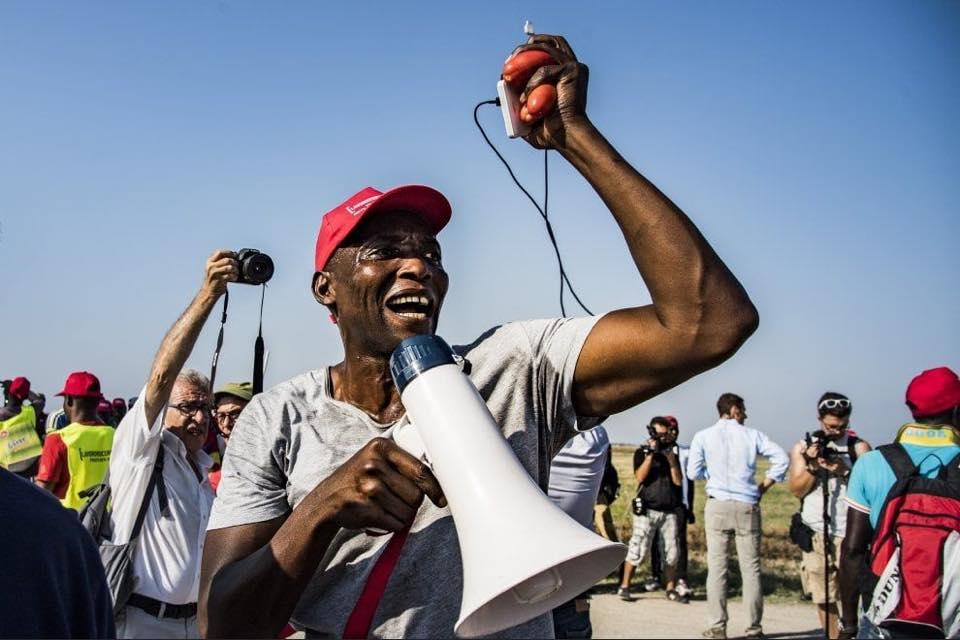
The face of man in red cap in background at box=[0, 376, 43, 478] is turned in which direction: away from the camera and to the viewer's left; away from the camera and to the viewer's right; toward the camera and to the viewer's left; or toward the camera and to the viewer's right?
away from the camera and to the viewer's left

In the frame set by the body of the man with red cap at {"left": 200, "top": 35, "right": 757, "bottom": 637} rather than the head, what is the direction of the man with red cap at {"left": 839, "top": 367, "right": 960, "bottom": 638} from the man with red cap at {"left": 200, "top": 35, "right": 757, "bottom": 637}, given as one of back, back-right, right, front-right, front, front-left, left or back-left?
left

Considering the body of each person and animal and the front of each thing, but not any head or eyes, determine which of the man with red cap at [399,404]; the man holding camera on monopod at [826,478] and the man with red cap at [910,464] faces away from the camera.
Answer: the man with red cap at [910,464]

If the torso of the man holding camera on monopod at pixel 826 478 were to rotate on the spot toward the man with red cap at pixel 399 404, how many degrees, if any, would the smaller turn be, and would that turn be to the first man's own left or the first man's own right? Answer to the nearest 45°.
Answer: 0° — they already face them

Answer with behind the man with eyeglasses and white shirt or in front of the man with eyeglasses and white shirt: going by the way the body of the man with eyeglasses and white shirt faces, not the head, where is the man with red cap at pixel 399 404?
in front

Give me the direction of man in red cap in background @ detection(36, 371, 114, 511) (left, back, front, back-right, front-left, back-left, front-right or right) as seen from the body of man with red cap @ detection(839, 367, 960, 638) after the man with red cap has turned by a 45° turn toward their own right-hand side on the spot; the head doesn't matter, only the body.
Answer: back-left

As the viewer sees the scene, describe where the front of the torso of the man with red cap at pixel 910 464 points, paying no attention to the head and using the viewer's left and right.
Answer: facing away from the viewer

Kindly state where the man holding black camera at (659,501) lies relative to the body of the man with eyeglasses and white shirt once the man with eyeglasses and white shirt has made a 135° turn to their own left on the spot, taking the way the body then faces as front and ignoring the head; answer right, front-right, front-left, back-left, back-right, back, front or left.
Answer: front-right

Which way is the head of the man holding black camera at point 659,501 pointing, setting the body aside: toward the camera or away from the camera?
toward the camera

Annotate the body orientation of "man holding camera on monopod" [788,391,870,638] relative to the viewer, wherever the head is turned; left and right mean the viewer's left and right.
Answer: facing the viewer
